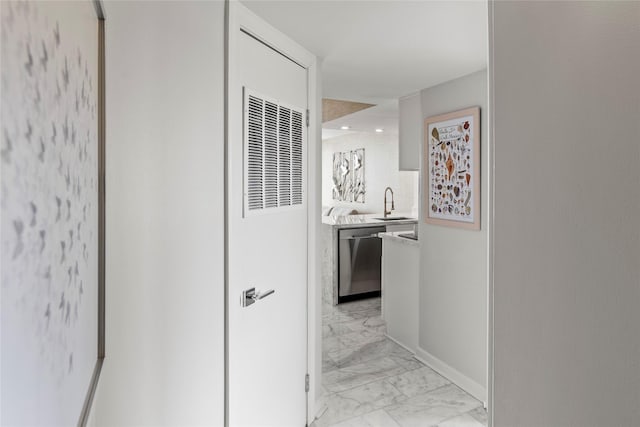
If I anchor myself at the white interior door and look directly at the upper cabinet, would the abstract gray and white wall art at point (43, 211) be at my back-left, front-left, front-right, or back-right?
back-right

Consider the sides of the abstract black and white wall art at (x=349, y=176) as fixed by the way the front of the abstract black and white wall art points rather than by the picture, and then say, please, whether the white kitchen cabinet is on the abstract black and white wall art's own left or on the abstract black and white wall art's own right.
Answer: on the abstract black and white wall art's own left

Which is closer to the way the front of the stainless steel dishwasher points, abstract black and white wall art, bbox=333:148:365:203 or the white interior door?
the white interior door

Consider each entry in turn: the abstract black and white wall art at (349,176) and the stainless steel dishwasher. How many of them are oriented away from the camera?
0

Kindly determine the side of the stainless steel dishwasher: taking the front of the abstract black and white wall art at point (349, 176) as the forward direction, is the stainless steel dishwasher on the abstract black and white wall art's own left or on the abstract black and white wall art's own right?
on the abstract black and white wall art's own left

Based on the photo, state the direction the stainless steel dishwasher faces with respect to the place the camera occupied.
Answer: facing the viewer and to the right of the viewer

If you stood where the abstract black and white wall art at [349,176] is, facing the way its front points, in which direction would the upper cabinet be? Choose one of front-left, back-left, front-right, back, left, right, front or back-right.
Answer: front-left

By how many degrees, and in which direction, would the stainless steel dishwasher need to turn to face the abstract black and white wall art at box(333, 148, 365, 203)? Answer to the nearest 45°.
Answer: approximately 135° to its left

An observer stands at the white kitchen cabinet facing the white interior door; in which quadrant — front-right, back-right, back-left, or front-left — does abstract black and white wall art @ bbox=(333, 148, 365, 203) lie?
back-right

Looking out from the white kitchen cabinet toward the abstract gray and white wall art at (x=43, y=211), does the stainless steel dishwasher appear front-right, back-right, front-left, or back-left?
back-right

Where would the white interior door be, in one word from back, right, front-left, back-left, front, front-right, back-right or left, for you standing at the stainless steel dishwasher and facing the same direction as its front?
front-right

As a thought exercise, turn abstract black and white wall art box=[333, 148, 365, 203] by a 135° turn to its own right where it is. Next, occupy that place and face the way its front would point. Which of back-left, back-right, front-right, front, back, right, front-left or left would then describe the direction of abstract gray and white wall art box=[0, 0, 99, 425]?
back

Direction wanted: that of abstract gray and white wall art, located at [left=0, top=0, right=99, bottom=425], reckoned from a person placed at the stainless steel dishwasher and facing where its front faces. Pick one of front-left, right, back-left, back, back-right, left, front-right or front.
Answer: front-right
